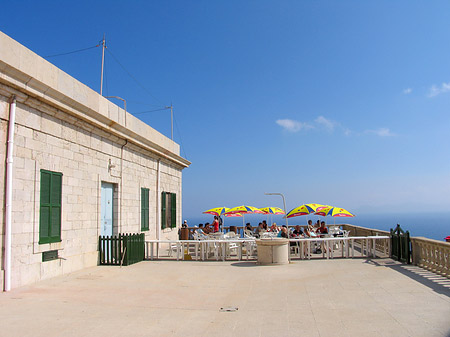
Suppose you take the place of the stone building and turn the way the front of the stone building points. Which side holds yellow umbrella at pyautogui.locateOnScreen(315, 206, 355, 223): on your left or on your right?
on your left

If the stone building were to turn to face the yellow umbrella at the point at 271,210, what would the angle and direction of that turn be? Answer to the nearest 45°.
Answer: approximately 90° to its left

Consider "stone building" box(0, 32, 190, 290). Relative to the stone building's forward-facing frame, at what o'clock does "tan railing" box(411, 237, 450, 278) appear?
The tan railing is roughly at 11 o'clock from the stone building.

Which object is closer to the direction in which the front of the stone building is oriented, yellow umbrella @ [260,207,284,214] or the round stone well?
the round stone well

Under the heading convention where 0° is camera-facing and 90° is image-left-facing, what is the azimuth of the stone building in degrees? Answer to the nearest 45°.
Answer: approximately 315°
